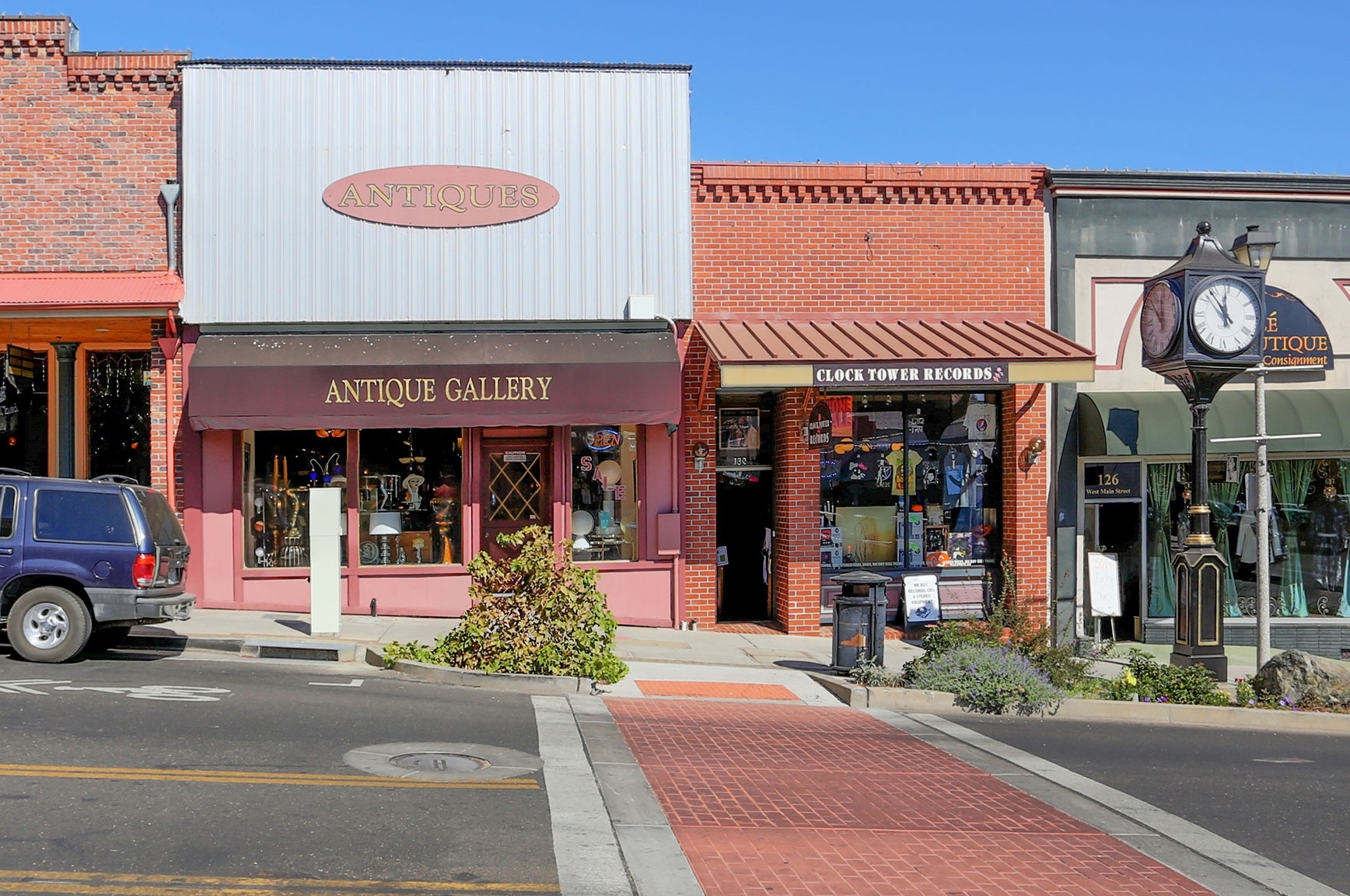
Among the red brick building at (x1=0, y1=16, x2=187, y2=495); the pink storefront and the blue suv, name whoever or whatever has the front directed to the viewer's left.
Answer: the blue suv

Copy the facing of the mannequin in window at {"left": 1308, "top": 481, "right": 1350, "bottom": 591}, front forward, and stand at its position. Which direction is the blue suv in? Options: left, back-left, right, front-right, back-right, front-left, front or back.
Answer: front-right

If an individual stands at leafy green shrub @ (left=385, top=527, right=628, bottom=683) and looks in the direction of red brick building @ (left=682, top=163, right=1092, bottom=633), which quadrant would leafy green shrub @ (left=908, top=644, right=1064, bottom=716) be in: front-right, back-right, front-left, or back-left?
front-right

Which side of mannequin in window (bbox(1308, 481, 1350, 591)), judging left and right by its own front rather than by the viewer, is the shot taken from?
front

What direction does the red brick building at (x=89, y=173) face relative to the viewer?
toward the camera

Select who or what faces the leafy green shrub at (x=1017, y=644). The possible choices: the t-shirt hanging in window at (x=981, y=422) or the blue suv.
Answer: the t-shirt hanging in window

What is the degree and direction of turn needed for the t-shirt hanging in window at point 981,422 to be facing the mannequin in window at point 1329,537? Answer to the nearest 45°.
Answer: approximately 90° to its left

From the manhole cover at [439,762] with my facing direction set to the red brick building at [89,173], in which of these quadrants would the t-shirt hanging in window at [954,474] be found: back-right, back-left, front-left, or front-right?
front-right

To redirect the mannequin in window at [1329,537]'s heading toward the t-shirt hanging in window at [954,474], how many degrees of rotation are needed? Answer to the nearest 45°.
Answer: approximately 45° to its right

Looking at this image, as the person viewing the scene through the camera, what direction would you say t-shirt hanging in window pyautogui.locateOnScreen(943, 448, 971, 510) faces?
facing the viewer

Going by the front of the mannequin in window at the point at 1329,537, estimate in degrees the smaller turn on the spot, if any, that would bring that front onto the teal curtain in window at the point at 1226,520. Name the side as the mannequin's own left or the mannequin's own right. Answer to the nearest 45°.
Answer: approximately 45° to the mannequin's own right

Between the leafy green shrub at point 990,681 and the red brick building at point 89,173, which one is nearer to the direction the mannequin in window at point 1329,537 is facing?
the leafy green shrub

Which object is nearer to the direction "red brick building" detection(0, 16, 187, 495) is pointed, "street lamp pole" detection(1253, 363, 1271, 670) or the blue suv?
the blue suv

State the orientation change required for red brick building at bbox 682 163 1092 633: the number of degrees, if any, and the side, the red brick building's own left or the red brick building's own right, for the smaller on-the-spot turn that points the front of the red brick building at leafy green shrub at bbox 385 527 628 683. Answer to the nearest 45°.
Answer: approximately 45° to the red brick building's own right
